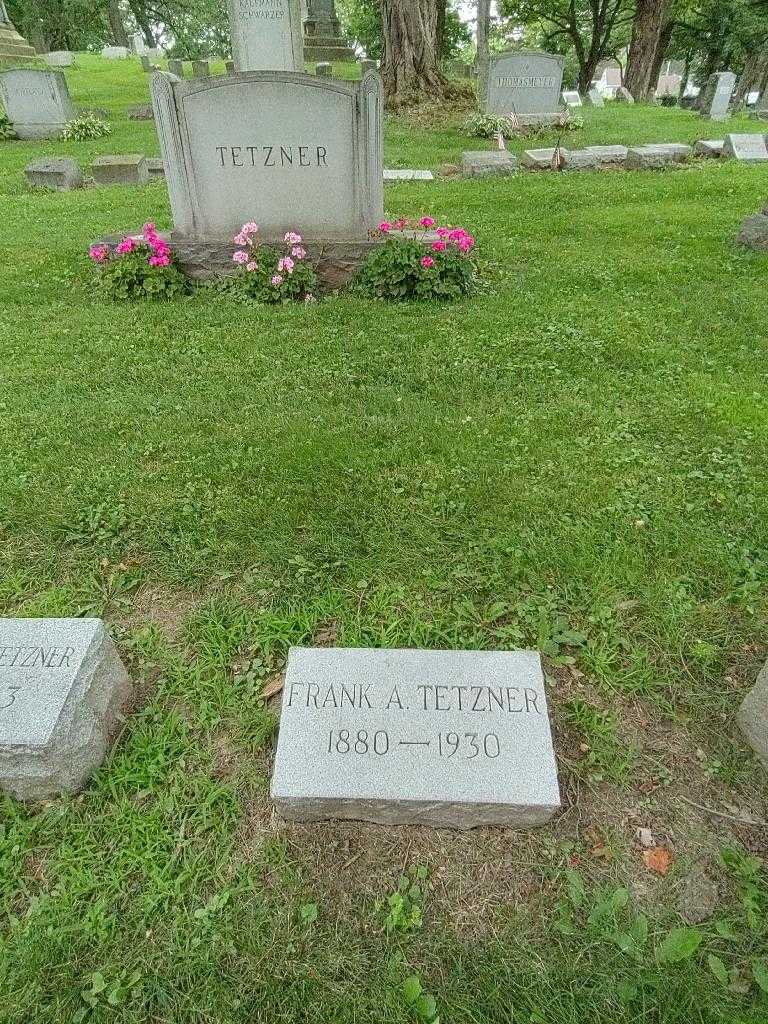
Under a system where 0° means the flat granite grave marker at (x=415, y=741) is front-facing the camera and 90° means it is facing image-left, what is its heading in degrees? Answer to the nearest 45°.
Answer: approximately 0°

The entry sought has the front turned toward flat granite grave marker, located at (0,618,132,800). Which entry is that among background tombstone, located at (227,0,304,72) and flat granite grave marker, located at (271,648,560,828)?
the background tombstone

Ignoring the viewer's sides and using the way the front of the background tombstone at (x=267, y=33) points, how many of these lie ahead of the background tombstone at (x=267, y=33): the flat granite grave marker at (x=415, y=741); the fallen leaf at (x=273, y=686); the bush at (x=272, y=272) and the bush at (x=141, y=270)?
4

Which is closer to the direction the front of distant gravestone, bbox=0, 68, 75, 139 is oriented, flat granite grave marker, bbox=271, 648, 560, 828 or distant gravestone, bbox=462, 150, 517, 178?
the flat granite grave marker

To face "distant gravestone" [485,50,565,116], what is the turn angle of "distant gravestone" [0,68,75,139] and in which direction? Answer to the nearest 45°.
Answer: approximately 45° to its left

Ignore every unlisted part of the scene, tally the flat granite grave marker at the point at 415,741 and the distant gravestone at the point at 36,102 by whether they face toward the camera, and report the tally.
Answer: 2

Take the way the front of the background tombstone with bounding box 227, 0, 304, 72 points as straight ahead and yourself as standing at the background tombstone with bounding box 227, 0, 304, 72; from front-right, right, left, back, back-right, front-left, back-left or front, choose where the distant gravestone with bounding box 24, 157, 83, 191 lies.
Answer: front-right

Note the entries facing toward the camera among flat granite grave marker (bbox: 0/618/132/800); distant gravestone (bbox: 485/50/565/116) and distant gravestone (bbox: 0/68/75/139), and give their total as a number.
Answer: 3

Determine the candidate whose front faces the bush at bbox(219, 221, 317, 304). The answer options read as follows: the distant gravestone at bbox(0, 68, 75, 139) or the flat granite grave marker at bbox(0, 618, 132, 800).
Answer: the distant gravestone

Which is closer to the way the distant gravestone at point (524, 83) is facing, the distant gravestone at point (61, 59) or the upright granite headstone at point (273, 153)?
the upright granite headstone

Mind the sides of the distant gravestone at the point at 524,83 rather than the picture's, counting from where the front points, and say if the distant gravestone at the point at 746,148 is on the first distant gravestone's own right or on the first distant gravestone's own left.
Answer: on the first distant gravestone's own left

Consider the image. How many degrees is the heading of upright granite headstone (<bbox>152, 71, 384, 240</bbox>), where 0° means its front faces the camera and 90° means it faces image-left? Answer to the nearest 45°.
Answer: approximately 0°
